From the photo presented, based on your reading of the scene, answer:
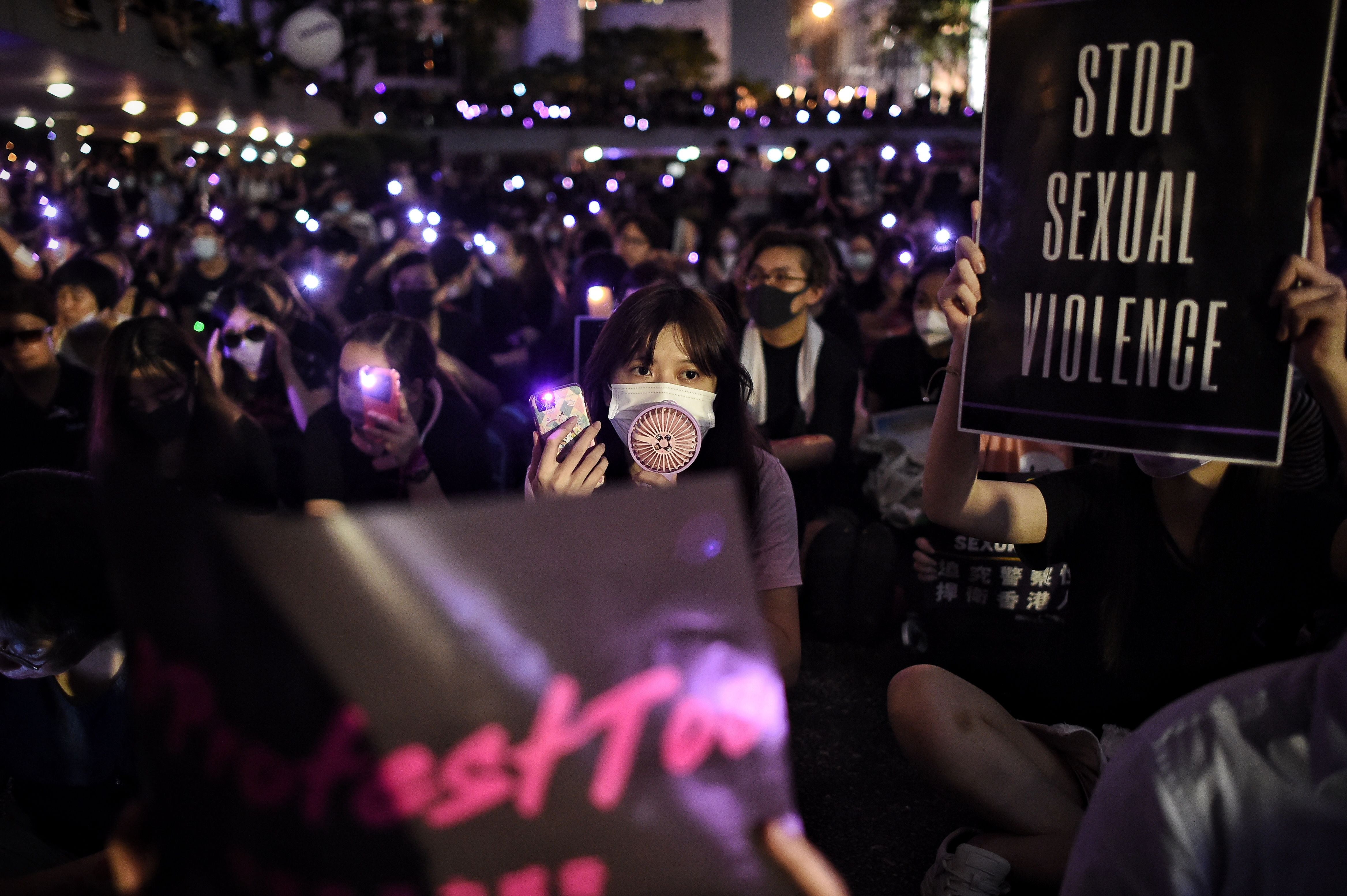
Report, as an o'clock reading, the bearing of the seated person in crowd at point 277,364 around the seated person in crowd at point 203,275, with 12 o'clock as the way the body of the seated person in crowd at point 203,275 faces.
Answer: the seated person in crowd at point 277,364 is roughly at 12 o'clock from the seated person in crowd at point 203,275.

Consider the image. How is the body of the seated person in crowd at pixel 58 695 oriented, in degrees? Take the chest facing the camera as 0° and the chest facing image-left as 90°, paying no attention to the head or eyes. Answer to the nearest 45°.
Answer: approximately 45°

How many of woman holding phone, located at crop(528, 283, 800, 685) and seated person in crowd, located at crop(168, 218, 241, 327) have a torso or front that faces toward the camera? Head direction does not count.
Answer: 2

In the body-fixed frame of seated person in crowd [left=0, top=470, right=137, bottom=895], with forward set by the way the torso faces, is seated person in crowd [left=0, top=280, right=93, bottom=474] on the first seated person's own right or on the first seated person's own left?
on the first seated person's own right

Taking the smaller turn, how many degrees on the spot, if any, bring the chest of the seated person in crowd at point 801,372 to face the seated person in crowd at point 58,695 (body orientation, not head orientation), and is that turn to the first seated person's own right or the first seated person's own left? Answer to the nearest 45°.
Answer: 0° — they already face them

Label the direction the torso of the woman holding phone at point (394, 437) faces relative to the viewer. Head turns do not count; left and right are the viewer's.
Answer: facing the viewer and to the left of the viewer

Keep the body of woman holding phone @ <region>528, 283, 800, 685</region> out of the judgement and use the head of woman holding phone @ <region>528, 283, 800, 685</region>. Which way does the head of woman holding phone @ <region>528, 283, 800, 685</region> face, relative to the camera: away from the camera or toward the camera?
toward the camera

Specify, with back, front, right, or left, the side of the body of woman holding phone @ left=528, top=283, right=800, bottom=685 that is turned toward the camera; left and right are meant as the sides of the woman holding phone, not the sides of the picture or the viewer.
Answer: front

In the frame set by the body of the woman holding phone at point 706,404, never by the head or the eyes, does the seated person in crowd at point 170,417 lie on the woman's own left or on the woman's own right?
on the woman's own right

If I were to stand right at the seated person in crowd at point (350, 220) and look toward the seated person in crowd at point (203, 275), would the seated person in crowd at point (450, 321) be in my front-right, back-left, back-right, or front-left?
front-left

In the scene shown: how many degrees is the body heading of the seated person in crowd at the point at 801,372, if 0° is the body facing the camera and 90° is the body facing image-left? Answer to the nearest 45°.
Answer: approximately 45°

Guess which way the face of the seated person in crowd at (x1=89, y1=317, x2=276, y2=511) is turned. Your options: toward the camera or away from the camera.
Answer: toward the camera

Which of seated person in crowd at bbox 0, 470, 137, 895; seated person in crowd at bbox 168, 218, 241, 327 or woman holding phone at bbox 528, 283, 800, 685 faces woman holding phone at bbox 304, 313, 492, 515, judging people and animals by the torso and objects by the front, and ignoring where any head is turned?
seated person in crowd at bbox 168, 218, 241, 327

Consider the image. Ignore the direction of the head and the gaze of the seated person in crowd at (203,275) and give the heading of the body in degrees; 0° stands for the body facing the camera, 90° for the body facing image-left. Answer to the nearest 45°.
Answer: approximately 0°

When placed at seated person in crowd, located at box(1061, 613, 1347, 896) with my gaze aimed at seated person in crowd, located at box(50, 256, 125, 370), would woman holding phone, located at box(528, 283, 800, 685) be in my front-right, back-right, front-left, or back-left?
front-right

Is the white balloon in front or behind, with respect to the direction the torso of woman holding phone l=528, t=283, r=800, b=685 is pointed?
behind

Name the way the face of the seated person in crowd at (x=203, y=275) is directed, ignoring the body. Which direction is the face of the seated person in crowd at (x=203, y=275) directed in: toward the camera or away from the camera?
toward the camera
